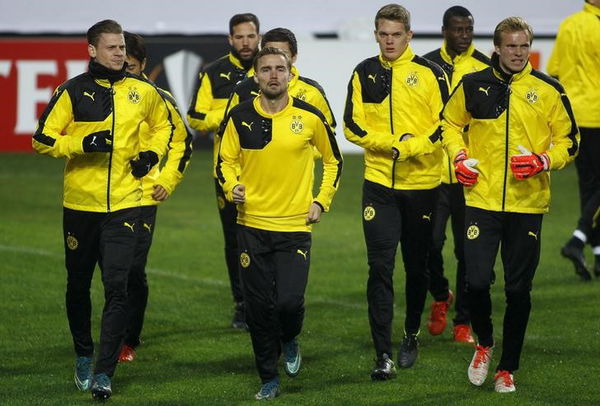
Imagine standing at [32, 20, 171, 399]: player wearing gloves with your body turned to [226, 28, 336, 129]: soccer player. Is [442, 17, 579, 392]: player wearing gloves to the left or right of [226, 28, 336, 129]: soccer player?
right

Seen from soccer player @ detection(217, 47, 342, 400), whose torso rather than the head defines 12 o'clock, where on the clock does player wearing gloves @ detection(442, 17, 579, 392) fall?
The player wearing gloves is roughly at 9 o'clock from the soccer player.

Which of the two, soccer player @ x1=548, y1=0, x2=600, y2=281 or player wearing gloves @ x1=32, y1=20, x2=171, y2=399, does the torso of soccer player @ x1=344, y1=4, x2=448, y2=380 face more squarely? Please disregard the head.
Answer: the player wearing gloves

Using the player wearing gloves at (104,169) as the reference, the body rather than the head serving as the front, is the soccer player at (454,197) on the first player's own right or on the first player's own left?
on the first player's own left

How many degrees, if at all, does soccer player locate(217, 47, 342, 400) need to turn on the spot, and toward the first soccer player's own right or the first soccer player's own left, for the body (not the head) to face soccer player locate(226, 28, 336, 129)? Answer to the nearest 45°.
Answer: approximately 180°

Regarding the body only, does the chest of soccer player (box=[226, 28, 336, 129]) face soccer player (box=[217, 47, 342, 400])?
yes

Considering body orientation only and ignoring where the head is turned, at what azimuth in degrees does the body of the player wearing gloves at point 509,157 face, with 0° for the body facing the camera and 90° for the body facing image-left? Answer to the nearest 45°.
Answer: approximately 0°
